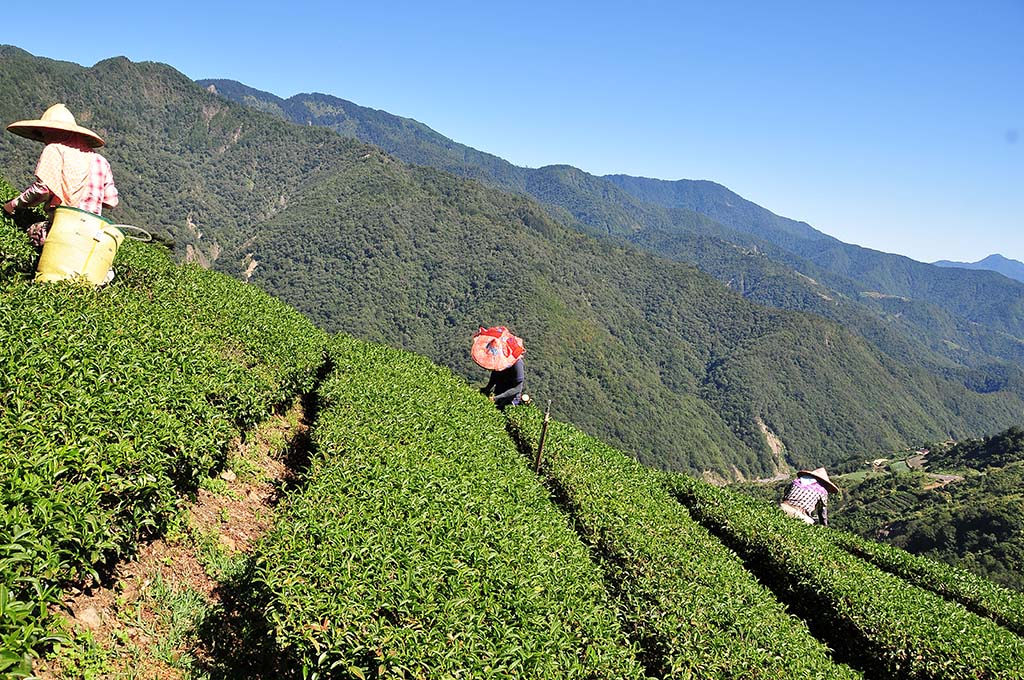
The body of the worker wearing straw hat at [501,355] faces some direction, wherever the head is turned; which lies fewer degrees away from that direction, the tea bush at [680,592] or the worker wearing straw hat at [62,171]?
the worker wearing straw hat

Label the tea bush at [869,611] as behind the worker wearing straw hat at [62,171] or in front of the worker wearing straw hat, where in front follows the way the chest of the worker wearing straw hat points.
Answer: behind

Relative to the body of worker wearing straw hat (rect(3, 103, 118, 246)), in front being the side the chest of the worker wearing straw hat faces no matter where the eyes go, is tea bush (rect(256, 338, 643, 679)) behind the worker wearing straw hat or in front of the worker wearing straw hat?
behind

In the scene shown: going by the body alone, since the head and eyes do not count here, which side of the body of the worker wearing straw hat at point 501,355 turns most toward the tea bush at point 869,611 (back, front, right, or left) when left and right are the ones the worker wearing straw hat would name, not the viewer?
left

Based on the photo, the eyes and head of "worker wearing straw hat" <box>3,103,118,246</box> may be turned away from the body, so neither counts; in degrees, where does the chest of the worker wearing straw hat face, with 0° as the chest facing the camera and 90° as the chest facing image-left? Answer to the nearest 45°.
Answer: approximately 135°
